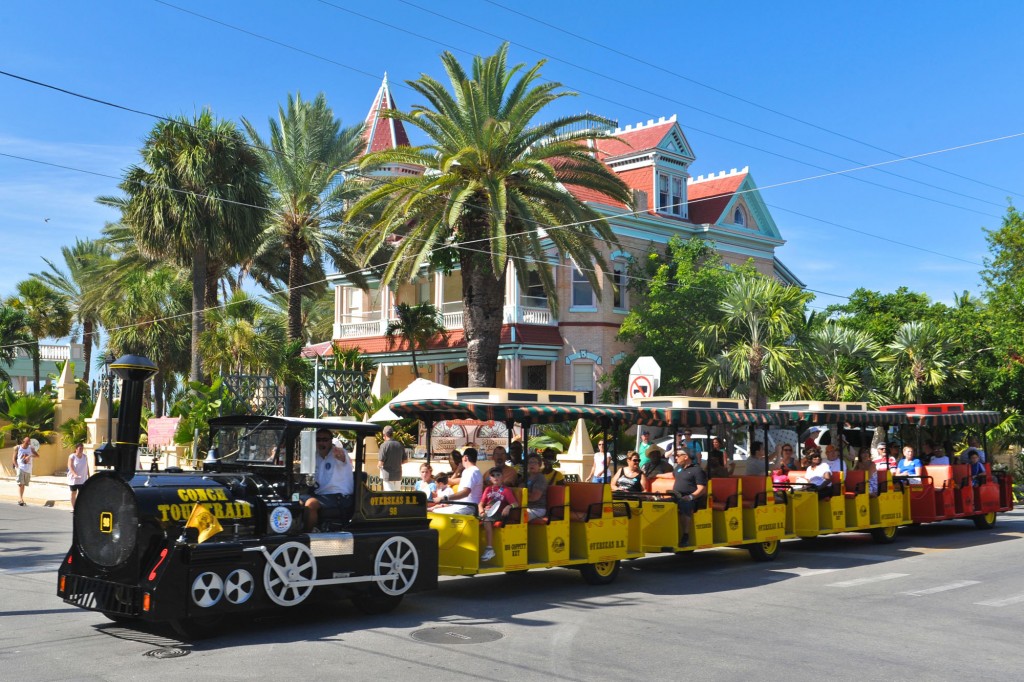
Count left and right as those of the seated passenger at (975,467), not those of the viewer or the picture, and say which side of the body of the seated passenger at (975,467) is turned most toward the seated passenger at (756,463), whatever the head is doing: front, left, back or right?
front

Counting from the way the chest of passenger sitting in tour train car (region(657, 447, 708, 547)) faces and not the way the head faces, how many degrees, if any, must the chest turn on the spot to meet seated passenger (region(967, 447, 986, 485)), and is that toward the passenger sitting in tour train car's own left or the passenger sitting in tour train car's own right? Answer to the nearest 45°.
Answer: approximately 180°

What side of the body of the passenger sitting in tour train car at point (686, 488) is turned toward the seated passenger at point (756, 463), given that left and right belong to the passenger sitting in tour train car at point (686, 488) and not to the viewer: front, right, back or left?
back

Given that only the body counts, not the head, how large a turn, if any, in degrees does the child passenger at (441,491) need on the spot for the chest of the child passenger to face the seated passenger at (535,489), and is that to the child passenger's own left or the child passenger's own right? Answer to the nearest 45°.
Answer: approximately 135° to the child passenger's own left

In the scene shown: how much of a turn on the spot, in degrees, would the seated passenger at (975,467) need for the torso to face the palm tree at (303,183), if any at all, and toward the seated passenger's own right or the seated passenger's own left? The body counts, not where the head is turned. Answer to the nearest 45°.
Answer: approximately 45° to the seated passenger's own right

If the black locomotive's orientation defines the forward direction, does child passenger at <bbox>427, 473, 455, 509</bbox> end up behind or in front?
behind

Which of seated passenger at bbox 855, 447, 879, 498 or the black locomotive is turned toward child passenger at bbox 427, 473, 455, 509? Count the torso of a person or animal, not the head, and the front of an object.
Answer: the seated passenger

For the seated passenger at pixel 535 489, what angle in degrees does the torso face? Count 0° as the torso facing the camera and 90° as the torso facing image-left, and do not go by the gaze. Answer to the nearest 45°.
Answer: approximately 45°

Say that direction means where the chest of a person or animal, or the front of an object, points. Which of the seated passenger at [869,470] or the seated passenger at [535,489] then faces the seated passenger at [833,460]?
the seated passenger at [869,470]

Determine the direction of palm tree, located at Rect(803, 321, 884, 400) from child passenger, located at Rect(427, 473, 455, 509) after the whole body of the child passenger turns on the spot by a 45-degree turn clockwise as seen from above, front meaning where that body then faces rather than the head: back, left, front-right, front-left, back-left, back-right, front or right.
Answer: back-right

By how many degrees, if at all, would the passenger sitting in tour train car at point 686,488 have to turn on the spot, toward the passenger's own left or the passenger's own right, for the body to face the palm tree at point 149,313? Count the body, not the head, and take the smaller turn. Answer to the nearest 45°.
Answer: approximately 90° to the passenger's own right

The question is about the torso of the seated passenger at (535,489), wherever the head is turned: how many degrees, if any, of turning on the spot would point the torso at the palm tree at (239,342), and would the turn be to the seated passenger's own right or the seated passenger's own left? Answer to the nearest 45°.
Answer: approximately 90° to the seated passenger's own right
